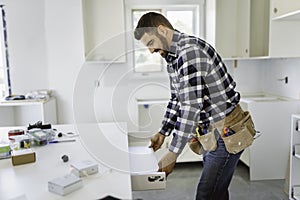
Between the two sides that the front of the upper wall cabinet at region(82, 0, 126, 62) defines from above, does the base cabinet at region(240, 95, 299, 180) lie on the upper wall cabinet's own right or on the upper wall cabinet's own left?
on the upper wall cabinet's own left

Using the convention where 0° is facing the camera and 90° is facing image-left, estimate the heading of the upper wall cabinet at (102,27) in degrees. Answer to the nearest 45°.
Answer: approximately 0°

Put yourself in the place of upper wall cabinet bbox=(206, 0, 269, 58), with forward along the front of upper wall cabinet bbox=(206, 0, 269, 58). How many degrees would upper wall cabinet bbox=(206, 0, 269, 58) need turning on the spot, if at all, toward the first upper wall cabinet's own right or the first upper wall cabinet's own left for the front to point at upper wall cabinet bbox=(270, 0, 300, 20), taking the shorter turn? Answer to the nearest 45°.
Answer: approximately 45° to the first upper wall cabinet's own left

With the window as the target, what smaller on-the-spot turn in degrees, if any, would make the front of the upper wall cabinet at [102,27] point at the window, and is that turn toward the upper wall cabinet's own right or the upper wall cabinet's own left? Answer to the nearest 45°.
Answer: approximately 90° to the upper wall cabinet's own left

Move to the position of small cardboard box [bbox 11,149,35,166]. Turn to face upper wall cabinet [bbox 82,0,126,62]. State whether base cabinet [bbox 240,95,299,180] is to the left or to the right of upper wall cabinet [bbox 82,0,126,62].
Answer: right

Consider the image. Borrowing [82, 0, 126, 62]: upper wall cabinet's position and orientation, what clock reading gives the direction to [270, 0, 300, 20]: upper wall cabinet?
[270, 0, 300, 20]: upper wall cabinet is roughly at 10 o'clock from [82, 0, 126, 62]: upper wall cabinet.

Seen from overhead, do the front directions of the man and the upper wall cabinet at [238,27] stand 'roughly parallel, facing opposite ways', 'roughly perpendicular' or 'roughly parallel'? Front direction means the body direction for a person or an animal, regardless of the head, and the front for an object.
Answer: roughly perpendicular
